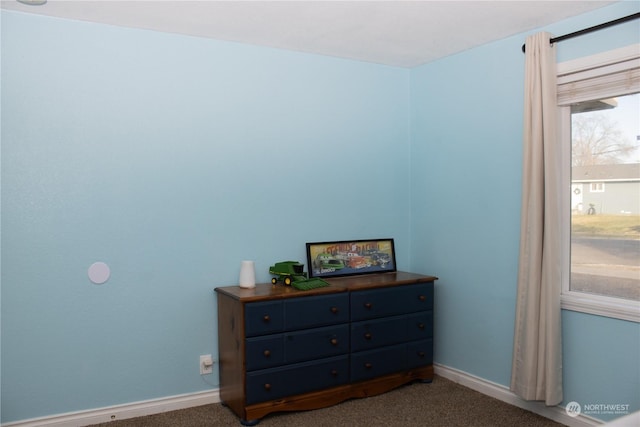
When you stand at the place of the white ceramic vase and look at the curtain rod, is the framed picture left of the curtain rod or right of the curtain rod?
left

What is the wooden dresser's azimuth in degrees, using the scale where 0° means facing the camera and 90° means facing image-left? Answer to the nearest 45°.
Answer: approximately 315°

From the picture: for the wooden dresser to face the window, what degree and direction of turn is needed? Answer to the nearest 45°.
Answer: approximately 45° to its left
